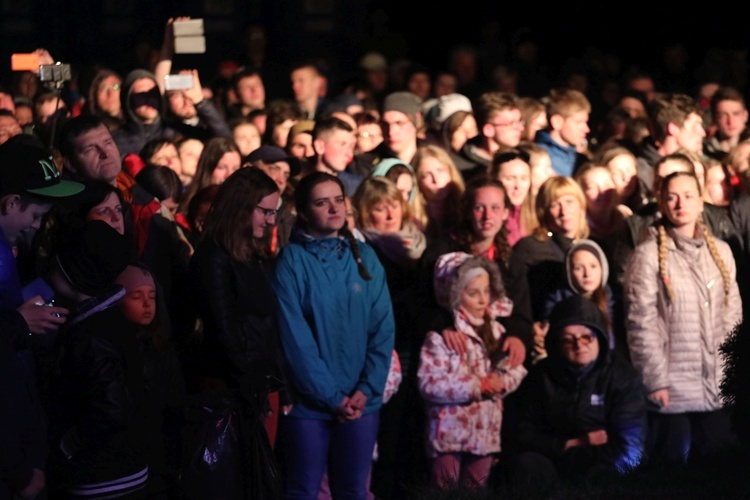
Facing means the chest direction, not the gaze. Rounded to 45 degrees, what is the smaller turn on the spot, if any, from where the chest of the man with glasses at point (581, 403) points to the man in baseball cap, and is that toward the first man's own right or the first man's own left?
approximately 45° to the first man's own right

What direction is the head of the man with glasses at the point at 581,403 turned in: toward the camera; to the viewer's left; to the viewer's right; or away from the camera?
toward the camera

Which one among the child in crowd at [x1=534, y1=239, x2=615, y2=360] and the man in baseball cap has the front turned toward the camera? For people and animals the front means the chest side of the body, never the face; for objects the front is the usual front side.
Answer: the child in crowd

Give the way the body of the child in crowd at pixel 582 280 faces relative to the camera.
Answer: toward the camera

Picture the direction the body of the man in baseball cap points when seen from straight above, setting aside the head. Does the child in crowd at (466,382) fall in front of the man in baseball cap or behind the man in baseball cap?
in front

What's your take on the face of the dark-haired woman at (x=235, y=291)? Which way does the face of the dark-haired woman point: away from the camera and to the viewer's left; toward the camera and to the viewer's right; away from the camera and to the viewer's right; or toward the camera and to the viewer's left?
toward the camera and to the viewer's right

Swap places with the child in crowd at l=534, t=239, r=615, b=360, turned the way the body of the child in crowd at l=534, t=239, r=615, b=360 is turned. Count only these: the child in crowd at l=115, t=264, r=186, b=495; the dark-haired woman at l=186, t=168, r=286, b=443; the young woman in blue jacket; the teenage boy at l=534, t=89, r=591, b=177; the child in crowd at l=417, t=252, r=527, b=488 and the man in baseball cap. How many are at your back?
1

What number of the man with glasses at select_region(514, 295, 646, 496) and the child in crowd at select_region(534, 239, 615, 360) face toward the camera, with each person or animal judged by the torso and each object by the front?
2

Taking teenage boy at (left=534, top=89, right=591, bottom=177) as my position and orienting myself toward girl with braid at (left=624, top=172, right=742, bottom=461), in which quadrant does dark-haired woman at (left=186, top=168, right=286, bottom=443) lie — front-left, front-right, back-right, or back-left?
front-right

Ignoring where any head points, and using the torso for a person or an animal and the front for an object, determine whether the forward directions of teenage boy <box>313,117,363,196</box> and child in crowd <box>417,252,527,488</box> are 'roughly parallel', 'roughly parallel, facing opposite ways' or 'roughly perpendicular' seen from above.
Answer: roughly parallel

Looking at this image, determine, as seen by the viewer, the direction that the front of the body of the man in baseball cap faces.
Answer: to the viewer's right

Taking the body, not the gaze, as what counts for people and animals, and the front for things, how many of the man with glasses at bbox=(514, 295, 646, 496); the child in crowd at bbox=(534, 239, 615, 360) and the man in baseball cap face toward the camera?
2

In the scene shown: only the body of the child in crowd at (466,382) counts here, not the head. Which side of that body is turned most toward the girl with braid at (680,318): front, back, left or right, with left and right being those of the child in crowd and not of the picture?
left

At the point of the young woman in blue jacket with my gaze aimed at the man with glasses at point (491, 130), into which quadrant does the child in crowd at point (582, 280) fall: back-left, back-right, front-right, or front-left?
front-right

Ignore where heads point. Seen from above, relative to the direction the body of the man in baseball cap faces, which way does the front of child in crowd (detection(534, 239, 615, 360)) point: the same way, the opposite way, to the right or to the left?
to the right

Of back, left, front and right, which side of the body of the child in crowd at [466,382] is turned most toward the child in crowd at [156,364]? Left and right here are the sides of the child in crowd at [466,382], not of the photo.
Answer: right

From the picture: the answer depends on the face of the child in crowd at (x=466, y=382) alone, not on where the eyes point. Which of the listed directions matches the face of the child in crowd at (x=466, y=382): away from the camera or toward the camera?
toward the camera

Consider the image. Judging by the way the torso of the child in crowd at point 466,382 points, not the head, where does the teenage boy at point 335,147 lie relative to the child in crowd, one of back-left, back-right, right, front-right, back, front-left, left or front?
back

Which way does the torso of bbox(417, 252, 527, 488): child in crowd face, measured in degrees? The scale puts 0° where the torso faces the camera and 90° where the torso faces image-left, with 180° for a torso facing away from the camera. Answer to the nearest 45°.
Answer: approximately 315°
